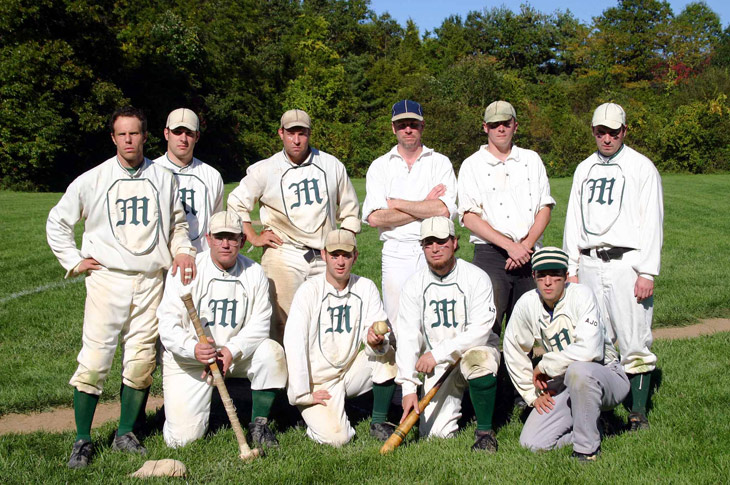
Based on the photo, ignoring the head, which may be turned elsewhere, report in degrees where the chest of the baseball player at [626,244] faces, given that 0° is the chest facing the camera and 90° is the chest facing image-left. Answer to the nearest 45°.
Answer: approximately 45°

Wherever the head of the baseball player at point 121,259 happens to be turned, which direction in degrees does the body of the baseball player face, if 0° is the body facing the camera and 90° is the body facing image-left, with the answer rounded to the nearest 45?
approximately 0°

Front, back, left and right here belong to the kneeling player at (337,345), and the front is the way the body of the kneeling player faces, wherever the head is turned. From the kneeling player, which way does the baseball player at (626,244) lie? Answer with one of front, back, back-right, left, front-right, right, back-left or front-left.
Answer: left

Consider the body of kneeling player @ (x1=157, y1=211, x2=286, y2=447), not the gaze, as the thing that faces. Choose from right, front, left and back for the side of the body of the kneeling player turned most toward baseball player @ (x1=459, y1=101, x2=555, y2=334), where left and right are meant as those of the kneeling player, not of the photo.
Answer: left

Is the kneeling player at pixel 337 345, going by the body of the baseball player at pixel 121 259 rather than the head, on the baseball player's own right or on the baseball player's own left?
on the baseball player's own left
